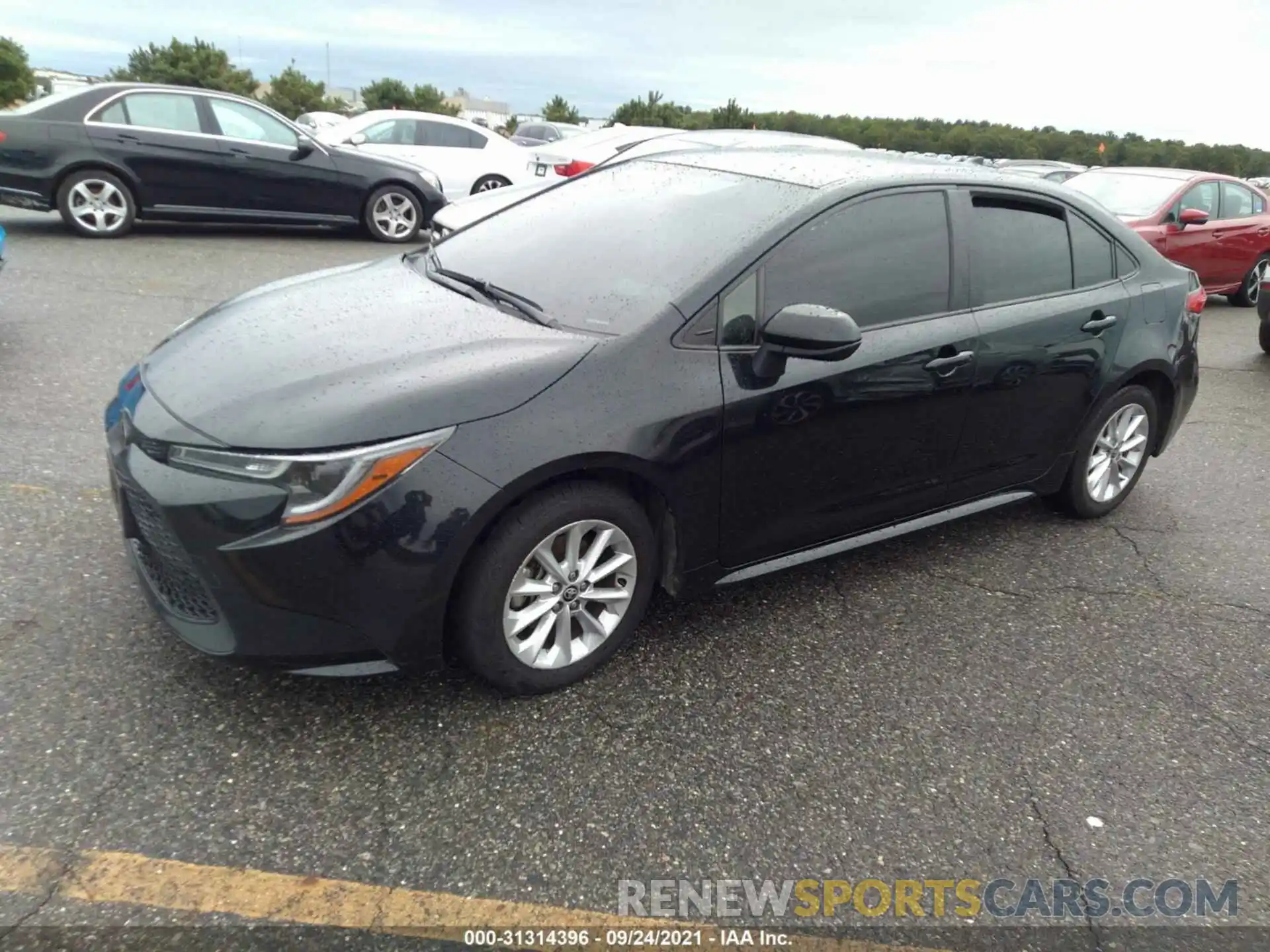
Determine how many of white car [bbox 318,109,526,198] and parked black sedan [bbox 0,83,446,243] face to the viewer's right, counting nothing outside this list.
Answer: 1

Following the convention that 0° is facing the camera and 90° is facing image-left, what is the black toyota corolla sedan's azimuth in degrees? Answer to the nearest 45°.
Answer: approximately 45°

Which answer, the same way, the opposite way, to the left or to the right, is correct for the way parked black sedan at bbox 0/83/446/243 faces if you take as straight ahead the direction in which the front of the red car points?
the opposite way

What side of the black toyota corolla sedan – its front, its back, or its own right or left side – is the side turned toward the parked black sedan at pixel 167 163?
right

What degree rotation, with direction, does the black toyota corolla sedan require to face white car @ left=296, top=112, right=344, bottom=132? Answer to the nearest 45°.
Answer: approximately 135° to its right

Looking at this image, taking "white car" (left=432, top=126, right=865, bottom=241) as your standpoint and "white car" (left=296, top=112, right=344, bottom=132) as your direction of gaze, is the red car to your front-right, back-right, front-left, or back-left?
back-right

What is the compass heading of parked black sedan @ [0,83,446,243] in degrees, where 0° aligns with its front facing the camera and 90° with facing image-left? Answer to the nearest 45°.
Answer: approximately 270°

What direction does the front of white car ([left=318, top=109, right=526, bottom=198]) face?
to the viewer's left

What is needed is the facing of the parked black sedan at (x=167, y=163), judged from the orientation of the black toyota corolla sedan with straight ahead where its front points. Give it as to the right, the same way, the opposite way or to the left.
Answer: the opposite way
